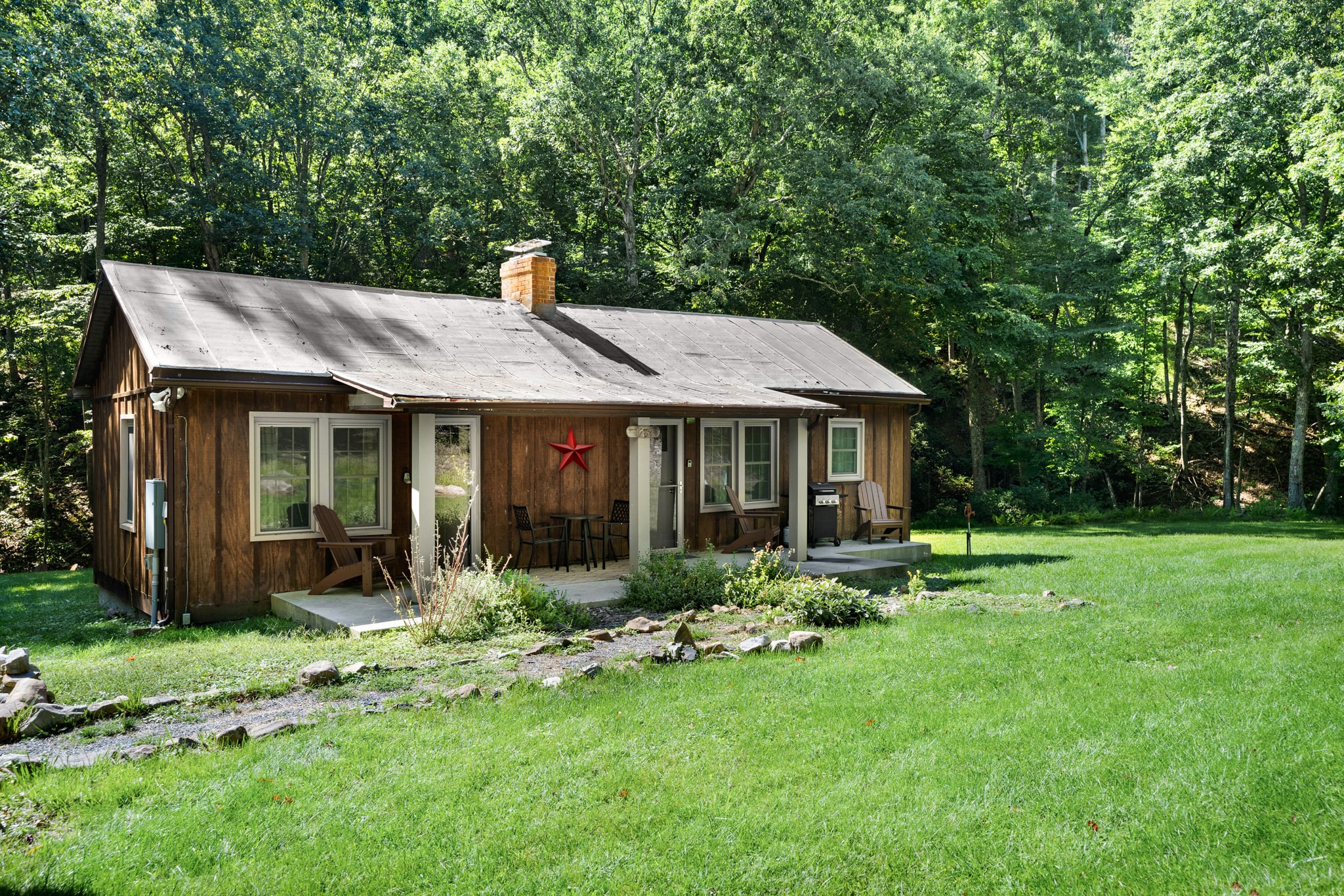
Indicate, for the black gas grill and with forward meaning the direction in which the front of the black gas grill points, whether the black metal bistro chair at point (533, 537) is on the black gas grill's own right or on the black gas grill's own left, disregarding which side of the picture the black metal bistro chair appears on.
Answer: on the black gas grill's own right

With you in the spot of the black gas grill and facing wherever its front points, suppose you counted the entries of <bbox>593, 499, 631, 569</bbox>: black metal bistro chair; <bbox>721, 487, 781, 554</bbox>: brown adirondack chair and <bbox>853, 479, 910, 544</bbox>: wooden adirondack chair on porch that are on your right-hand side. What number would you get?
2

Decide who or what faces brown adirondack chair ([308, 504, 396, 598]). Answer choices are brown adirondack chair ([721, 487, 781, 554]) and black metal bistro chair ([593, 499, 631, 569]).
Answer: the black metal bistro chair

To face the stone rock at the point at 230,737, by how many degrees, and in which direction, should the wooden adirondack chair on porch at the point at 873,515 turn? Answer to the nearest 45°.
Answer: approximately 45° to its right

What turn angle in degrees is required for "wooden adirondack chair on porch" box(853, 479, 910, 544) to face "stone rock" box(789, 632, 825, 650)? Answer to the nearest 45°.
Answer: approximately 45° to its right

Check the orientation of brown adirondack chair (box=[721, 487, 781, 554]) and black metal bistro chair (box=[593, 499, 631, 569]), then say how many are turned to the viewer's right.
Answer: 1

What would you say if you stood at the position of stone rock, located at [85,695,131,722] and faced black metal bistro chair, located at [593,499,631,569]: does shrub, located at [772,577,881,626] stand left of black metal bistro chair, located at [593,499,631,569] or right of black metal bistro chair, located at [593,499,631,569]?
right

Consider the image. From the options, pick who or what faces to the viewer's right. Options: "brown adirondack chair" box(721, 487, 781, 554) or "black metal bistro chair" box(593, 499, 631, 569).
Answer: the brown adirondack chair

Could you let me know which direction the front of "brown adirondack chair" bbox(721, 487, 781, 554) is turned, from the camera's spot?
facing to the right of the viewer

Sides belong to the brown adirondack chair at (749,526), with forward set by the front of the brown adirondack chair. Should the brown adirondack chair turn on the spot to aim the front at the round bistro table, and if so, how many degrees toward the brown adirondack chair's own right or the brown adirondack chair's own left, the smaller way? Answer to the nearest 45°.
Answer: approximately 135° to the brown adirondack chair's own right

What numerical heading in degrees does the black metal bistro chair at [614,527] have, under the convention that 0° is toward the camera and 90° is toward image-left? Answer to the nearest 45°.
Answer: approximately 45°

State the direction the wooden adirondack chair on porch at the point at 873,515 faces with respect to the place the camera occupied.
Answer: facing the viewer and to the right of the viewer

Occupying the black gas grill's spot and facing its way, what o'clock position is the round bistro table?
The round bistro table is roughly at 3 o'clock from the black gas grill.

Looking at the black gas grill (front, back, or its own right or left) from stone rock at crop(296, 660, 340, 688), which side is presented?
right
